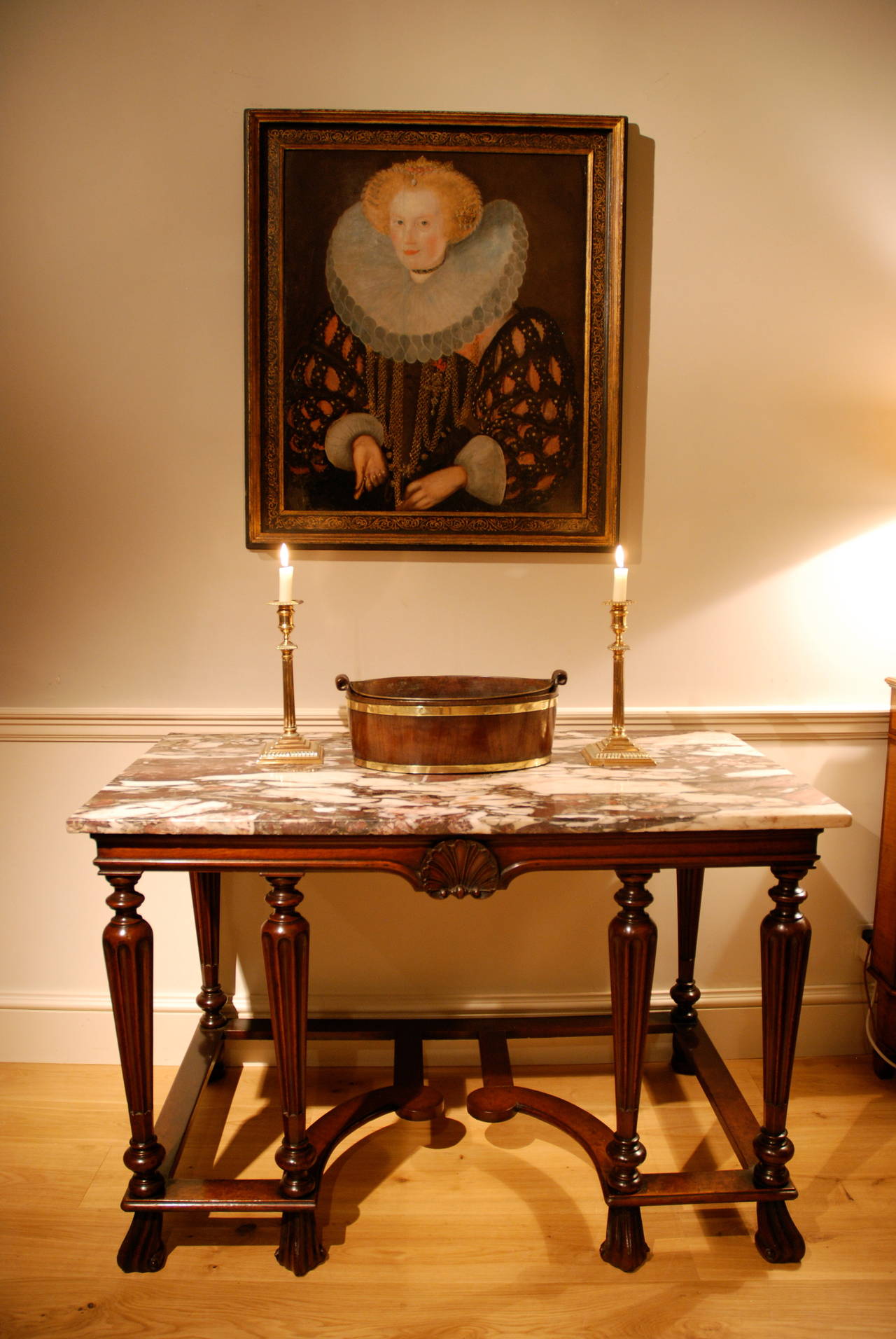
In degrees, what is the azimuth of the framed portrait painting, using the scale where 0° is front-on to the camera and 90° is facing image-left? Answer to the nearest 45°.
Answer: approximately 0°
